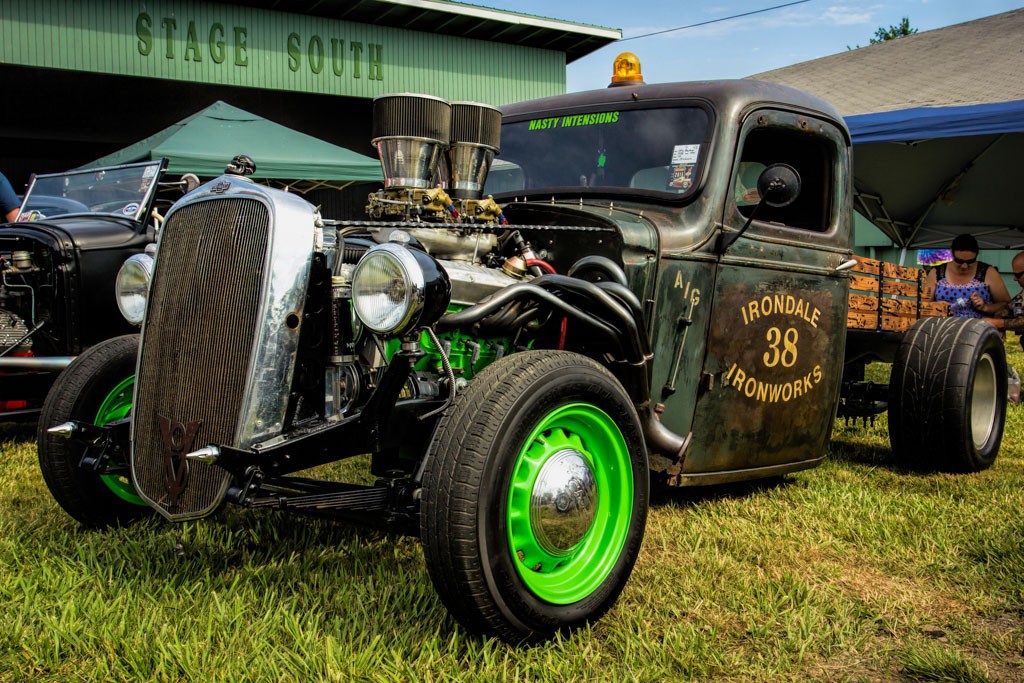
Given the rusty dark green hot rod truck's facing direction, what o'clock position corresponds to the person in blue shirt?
The person in blue shirt is roughly at 3 o'clock from the rusty dark green hot rod truck.

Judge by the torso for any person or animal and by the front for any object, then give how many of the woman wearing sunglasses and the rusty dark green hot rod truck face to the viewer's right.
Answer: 0

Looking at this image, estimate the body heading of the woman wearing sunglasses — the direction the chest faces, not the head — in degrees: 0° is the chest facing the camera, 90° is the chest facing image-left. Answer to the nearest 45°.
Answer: approximately 0°

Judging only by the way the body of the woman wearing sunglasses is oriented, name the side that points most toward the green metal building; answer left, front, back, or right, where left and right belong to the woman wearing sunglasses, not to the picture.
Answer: right

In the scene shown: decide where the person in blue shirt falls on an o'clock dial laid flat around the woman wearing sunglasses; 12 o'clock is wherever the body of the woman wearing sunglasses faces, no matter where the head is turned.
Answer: The person in blue shirt is roughly at 2 o'clock from the woman wearing sunglasses.

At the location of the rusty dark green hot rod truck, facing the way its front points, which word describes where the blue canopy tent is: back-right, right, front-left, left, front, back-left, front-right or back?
back
